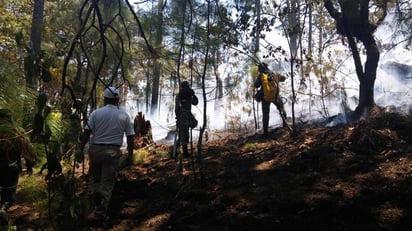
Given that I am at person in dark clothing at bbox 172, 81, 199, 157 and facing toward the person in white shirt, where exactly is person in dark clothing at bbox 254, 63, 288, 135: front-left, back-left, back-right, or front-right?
back-left

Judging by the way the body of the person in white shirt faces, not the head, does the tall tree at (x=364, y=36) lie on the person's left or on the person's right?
on the person's right

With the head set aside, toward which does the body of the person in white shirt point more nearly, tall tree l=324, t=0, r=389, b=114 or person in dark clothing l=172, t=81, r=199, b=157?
the person in dark clothing

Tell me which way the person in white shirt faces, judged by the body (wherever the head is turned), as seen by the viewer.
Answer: away from the camera

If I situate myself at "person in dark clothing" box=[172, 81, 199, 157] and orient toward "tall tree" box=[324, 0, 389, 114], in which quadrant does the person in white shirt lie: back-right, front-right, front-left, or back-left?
back-right

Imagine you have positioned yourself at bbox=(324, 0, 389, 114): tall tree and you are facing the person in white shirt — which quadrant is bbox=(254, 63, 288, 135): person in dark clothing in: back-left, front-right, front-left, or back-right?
front-right

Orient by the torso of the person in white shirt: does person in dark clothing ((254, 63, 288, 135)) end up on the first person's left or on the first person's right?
on the first person's right

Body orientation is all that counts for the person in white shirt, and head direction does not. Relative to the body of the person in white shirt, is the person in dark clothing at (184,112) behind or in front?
in front
